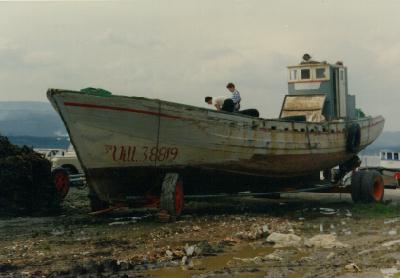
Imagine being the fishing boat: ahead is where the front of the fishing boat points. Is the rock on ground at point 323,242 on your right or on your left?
on your left

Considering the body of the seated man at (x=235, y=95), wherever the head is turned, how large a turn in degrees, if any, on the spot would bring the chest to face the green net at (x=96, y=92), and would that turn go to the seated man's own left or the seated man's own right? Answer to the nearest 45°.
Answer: approximately 45° to the seated man's own left

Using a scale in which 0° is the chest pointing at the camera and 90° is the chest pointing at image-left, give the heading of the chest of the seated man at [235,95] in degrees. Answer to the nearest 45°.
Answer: approximately 90°

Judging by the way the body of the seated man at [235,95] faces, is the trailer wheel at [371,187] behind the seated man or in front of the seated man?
behind

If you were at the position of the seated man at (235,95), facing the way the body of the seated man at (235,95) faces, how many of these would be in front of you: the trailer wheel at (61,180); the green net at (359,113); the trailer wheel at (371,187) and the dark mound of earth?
2

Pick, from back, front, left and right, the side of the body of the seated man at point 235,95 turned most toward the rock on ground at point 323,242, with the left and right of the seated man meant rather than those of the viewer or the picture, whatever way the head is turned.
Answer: left

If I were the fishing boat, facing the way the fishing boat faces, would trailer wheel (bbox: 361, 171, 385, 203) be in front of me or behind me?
behind

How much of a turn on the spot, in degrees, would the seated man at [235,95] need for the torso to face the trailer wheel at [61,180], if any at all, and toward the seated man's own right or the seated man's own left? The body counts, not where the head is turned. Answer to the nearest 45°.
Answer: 0° — they already face it
